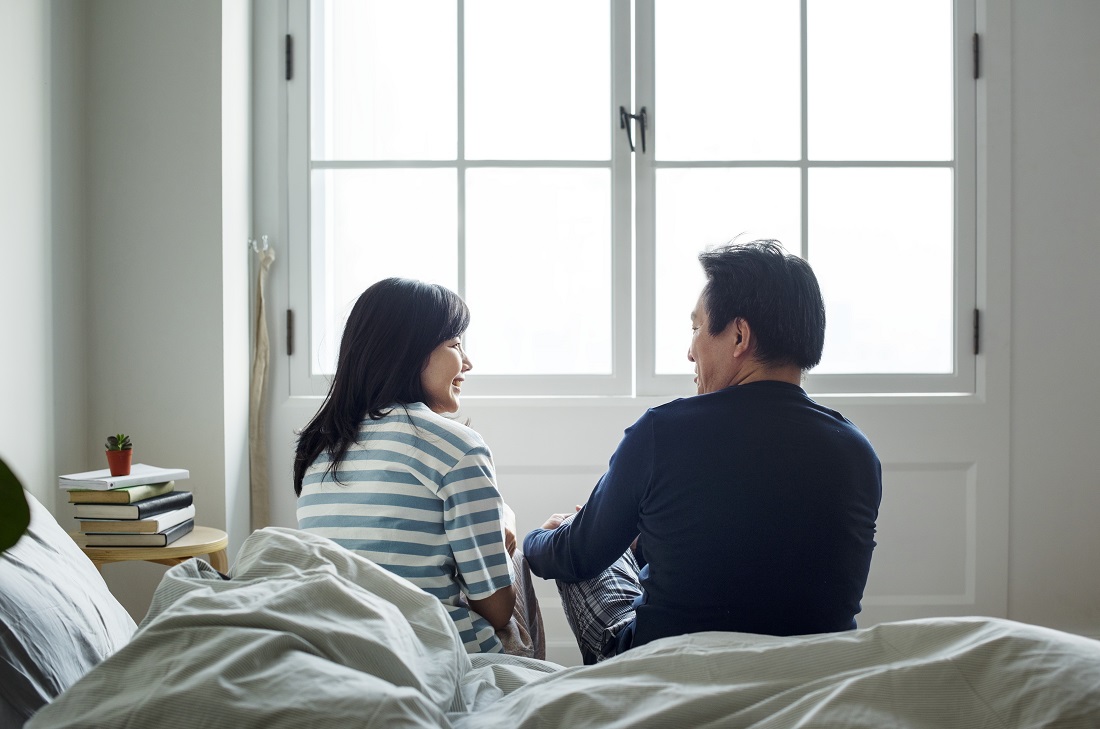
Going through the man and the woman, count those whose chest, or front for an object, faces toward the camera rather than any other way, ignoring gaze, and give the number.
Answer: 0

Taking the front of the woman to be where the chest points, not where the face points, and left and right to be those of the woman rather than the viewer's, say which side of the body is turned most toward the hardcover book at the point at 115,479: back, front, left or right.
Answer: left

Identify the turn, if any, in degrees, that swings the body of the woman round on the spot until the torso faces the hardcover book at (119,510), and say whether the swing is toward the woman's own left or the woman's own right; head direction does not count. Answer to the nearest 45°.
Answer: approximately 90° to the woman's own left

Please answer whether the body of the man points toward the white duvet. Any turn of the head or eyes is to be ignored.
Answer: no

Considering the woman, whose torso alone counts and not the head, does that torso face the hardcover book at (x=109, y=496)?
no

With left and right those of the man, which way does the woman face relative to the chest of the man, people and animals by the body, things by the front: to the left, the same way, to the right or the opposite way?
to the right

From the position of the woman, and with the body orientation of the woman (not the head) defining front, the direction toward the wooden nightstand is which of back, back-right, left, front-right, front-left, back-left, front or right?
left

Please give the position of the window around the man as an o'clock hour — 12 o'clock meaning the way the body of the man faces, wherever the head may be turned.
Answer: The window is roughly at 1 o'clock from the man.

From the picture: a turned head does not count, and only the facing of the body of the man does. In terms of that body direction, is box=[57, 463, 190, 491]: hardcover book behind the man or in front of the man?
in front

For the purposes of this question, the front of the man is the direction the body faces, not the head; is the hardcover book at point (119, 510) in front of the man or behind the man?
in front

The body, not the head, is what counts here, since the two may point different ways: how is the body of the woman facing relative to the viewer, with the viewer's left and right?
facing away from the viewer and to the right of the viewer

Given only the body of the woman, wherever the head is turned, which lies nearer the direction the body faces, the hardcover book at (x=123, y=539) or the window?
the window

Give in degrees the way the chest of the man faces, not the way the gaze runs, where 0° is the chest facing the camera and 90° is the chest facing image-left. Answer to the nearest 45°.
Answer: approximately 135°

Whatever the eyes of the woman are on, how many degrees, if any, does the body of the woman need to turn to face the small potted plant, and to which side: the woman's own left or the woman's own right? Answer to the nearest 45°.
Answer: approximately 90° to the woman's own left

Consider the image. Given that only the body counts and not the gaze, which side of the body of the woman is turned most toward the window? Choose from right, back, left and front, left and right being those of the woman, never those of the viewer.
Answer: front

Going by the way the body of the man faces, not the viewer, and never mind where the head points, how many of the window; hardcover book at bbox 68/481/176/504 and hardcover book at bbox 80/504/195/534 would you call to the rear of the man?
0

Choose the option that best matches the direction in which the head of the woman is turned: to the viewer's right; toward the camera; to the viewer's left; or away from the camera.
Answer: to the viewer's right
